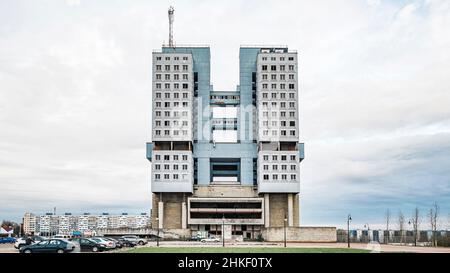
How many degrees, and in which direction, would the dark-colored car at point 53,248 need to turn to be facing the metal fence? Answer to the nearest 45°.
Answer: approximately 135° to its right

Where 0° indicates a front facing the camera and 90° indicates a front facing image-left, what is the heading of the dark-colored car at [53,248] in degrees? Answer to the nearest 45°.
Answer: approximately 90°
